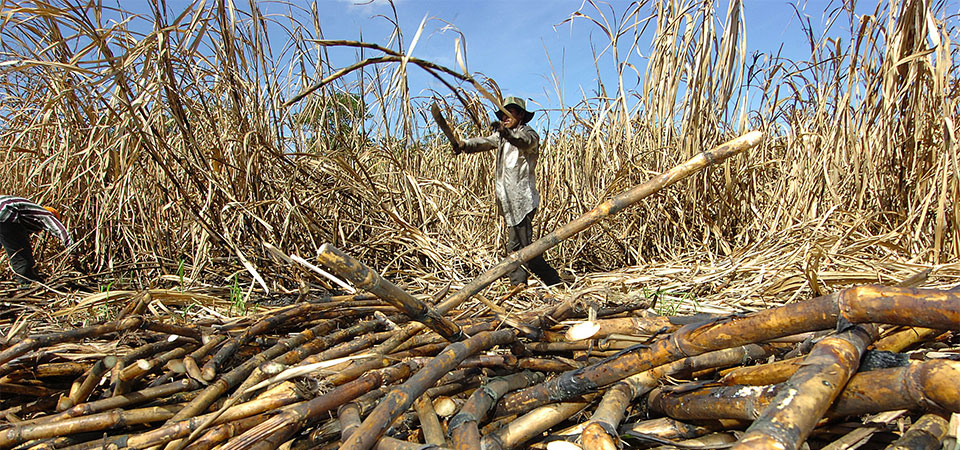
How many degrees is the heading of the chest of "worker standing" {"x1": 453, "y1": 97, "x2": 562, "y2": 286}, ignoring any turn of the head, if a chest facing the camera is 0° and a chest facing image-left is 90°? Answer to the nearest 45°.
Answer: approximately 45°

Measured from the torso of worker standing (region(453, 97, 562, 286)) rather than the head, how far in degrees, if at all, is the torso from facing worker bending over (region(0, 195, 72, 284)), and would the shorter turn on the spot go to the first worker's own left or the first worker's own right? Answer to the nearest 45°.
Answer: approximately 45° to the first worker's own right

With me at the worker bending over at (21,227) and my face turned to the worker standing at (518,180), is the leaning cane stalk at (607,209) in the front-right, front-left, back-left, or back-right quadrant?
front-right

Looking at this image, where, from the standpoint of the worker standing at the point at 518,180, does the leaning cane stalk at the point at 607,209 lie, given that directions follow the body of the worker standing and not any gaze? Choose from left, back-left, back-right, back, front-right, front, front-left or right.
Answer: front-left

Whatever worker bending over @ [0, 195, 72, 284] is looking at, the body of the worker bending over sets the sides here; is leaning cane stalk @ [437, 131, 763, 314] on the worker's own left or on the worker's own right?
on the worker's own right
